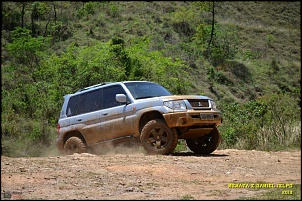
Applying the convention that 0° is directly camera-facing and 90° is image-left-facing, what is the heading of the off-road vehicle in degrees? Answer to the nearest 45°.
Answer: approximately 315°
